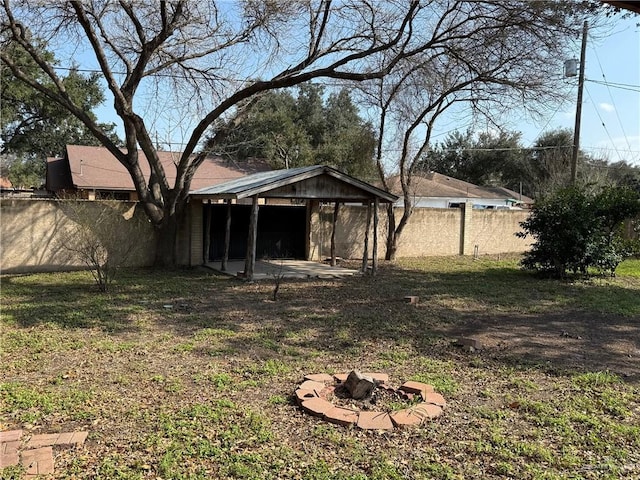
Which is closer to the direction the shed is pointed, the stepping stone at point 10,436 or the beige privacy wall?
the stepping stone

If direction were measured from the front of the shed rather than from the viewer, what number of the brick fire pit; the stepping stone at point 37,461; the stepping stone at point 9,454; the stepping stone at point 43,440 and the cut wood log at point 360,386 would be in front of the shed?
5

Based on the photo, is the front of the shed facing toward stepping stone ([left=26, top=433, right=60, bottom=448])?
yes

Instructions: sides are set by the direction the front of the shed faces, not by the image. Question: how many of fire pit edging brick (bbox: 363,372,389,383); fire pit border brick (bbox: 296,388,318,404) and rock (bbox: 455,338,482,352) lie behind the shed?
0

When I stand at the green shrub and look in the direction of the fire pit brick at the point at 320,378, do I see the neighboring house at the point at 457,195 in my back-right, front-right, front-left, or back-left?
back-right

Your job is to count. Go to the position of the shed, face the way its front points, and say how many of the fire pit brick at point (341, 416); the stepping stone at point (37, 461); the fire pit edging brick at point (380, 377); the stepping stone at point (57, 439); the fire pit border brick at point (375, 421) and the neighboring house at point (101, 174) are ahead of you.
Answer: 5

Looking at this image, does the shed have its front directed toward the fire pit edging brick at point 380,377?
yes

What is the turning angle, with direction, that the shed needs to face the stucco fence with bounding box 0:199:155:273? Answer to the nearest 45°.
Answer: approximately 90° to its right

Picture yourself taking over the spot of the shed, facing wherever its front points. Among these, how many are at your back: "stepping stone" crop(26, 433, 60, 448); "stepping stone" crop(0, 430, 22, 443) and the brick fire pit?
0

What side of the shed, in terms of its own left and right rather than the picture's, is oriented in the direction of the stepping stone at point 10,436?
front

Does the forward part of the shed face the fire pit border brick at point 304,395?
yes

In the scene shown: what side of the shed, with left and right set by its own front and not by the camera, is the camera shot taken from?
front

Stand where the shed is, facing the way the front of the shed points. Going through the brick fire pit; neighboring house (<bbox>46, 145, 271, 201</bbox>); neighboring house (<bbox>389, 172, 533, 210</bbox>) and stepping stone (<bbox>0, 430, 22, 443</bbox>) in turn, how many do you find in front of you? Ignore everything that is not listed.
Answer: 2

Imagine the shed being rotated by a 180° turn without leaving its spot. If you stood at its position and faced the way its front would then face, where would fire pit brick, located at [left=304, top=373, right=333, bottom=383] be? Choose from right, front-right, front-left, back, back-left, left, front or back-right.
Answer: back

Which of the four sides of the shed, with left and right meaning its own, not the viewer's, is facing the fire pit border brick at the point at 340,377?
front

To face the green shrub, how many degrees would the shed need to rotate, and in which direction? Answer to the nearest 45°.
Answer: approximately 90° to its left
